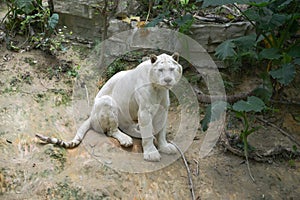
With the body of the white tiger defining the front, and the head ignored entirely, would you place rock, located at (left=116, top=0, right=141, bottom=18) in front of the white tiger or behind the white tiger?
behind

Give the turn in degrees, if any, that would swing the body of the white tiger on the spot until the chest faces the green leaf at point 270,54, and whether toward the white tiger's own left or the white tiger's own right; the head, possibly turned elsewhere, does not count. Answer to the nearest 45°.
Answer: approximately 45° to the white tiger's own left

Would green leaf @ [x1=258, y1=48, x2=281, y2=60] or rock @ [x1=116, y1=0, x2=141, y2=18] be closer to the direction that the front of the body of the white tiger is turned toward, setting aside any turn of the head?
the green leaf

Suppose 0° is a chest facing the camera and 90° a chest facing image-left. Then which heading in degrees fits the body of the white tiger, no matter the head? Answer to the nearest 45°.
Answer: approximately 315°

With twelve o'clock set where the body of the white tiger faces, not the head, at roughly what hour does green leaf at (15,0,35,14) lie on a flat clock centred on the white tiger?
The green leaf is roughly at 6 o'clock from the white tiger.

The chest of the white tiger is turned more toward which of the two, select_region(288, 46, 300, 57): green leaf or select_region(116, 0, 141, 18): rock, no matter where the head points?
the green leaf

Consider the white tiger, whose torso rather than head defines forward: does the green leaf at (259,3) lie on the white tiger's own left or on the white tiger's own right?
on the white tiger's own left
